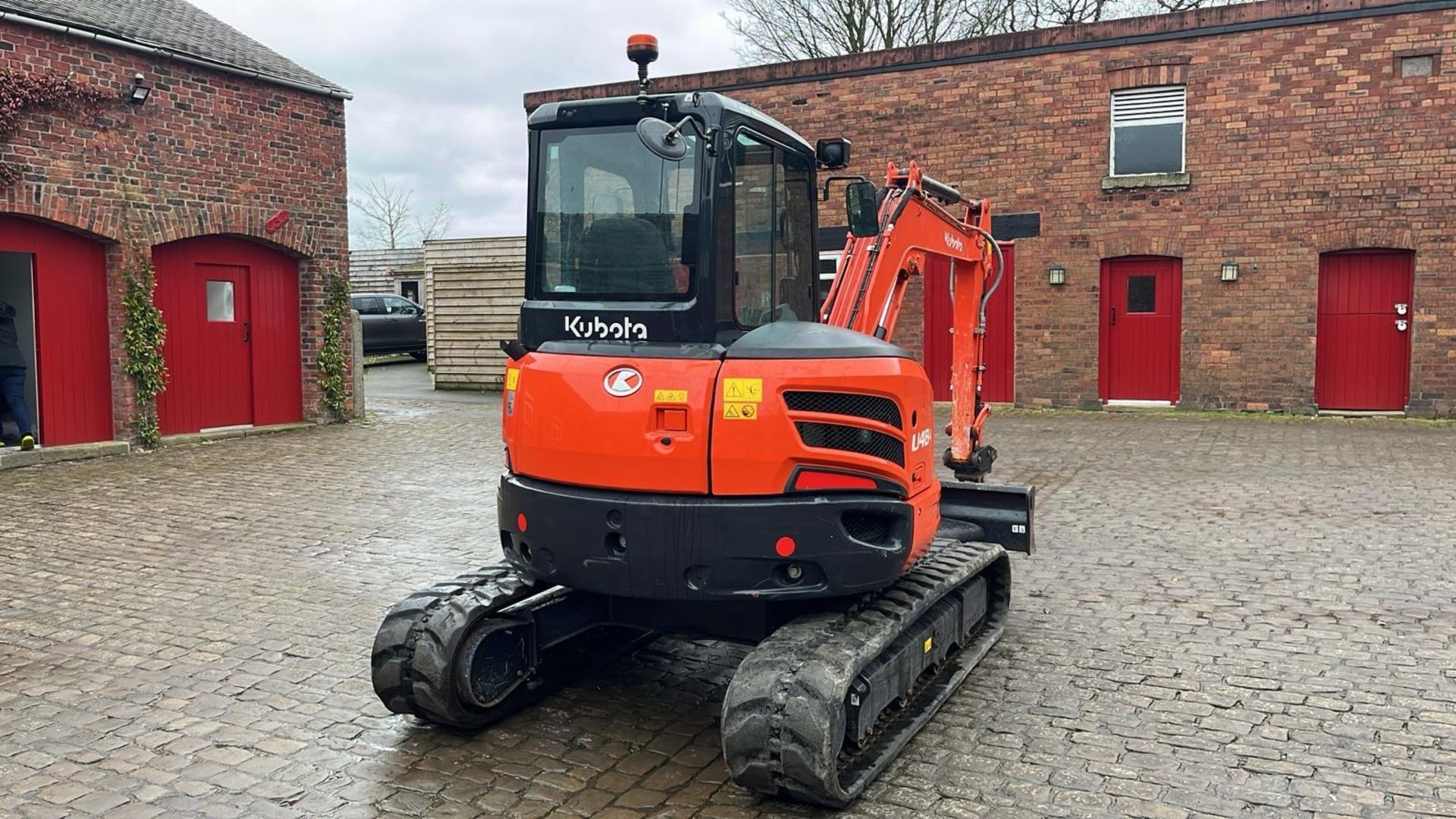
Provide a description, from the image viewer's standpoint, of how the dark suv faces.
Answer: facing to the right of the viewer

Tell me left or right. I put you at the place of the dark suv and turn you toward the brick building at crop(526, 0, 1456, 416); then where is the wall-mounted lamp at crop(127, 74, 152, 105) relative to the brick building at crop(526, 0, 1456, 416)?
right

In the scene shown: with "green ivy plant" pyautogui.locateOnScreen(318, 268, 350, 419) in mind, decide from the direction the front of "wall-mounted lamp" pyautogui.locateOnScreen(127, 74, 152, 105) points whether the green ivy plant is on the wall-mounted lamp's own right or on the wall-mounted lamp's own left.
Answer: on the wall-mounted lamp's own left

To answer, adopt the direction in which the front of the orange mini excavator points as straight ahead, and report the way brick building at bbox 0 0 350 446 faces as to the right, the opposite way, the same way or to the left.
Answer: to the right

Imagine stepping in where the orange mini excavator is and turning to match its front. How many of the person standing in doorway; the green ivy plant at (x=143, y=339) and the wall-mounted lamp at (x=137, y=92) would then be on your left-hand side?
3

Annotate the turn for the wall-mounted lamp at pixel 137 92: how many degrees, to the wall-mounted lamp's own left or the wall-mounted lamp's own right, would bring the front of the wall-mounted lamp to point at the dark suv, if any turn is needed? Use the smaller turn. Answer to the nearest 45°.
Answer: approximately 135° to the wall-mounted lamp's own left

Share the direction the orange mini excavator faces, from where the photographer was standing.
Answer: facing away from the viewer and to the right of the viewer

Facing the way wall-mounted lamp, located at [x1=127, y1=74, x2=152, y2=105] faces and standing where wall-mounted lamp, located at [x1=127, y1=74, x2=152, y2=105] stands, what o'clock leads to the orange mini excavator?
The orange mini excavator is roughly at 1 o'clock from the wall-mounted lamp.
